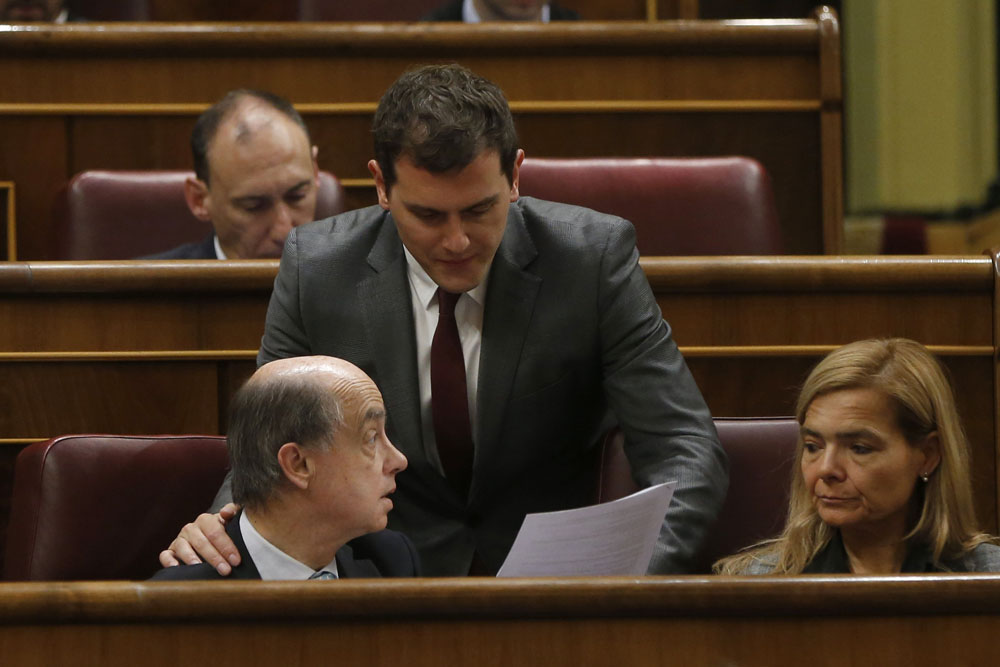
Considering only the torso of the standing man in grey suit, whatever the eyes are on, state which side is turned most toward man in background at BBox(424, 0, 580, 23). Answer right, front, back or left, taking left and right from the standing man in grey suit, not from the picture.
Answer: back

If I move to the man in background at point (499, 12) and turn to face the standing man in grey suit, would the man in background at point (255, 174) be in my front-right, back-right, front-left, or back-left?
front-right

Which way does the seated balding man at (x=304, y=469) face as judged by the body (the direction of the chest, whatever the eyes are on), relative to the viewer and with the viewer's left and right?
facing the viewer and to the right of the viewer

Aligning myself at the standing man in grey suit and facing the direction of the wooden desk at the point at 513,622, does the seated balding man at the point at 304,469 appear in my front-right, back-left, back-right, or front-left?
front-right

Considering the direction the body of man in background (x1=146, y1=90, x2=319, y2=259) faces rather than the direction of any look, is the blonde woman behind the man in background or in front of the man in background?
in front

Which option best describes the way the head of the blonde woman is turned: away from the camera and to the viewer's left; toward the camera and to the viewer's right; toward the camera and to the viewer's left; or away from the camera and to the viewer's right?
toward the camera and to the viewer's left

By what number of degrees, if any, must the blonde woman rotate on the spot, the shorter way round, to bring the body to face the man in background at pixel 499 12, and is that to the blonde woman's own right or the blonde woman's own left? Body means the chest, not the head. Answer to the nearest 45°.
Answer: approximately 180°

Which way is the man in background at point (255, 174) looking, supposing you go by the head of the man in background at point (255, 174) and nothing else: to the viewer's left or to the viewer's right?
to the viewer's right

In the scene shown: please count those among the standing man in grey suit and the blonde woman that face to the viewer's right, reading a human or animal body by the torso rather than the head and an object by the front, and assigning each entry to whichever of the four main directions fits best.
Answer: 0

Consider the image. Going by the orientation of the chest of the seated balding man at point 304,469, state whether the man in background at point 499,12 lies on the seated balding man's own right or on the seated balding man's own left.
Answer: on the seated balding man's own left

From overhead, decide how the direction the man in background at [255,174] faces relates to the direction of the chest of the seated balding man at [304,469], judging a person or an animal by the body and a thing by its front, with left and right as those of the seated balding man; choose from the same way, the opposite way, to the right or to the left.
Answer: the same way
